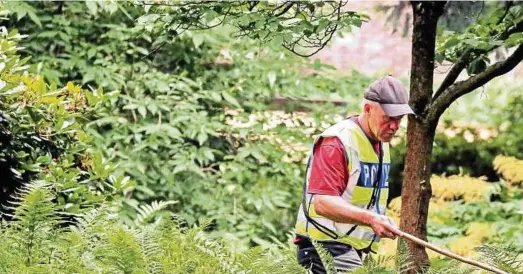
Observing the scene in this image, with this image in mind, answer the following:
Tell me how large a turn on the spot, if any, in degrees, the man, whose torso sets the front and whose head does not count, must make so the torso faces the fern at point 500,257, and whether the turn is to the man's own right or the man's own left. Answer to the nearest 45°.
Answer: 0° — they already face it

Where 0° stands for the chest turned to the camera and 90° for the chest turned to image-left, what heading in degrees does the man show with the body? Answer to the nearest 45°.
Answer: approximately 315°

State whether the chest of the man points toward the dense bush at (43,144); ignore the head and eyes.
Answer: no

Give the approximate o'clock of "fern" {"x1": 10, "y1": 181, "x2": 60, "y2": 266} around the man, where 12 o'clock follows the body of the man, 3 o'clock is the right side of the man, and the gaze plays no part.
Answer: The fern is roughly at 4 o'clock from the man.

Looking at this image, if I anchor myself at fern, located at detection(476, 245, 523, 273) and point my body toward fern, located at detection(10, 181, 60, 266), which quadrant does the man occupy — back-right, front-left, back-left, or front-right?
front-right

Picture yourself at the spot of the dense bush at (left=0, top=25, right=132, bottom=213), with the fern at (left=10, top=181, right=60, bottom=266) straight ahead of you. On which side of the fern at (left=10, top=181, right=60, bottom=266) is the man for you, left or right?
left

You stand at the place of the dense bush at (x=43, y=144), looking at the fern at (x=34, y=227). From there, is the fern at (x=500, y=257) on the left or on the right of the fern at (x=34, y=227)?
left

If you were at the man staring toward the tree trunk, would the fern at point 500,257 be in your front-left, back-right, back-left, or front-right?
front-right
